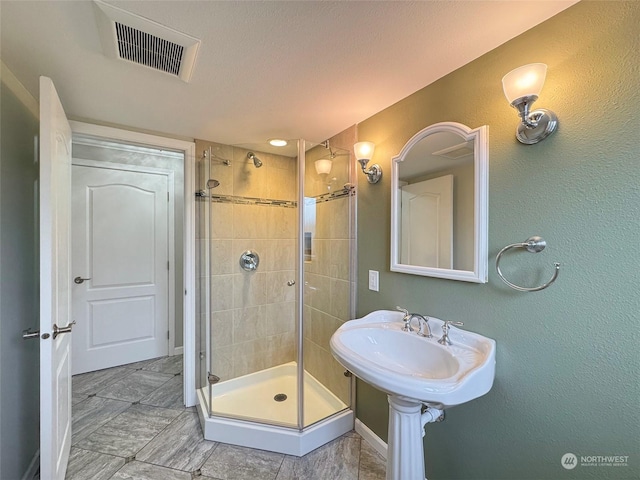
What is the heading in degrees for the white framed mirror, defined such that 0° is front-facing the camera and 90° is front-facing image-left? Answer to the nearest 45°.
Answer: approximately 45°

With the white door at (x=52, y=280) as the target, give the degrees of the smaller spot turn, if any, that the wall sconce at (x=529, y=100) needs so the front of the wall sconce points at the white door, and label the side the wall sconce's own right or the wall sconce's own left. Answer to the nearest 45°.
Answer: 0° — it already faces it

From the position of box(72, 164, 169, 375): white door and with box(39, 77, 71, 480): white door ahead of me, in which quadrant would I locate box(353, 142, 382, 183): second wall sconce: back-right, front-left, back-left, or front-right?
front-left

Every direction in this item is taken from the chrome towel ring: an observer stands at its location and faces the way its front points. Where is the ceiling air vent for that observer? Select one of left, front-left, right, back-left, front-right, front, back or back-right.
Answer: front

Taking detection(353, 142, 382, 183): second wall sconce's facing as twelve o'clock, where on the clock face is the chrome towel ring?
The chrome towel ring is roughly at 9 o'clock from the second wall sconce.

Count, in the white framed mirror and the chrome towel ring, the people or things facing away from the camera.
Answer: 0

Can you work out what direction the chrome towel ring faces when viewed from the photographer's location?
facing the viewer and to the left of the viewer

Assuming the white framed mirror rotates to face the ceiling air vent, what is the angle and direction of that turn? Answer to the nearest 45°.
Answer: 0° — it already faces it

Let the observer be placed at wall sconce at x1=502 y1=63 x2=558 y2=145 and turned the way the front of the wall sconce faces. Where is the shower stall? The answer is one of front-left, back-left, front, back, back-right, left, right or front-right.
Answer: front-right

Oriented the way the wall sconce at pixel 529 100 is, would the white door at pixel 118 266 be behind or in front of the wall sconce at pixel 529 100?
in front

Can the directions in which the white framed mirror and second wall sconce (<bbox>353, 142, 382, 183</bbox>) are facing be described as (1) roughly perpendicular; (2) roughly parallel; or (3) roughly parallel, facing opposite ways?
roughly parallel

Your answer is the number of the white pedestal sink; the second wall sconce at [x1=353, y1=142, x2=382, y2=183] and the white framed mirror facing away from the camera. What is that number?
0
